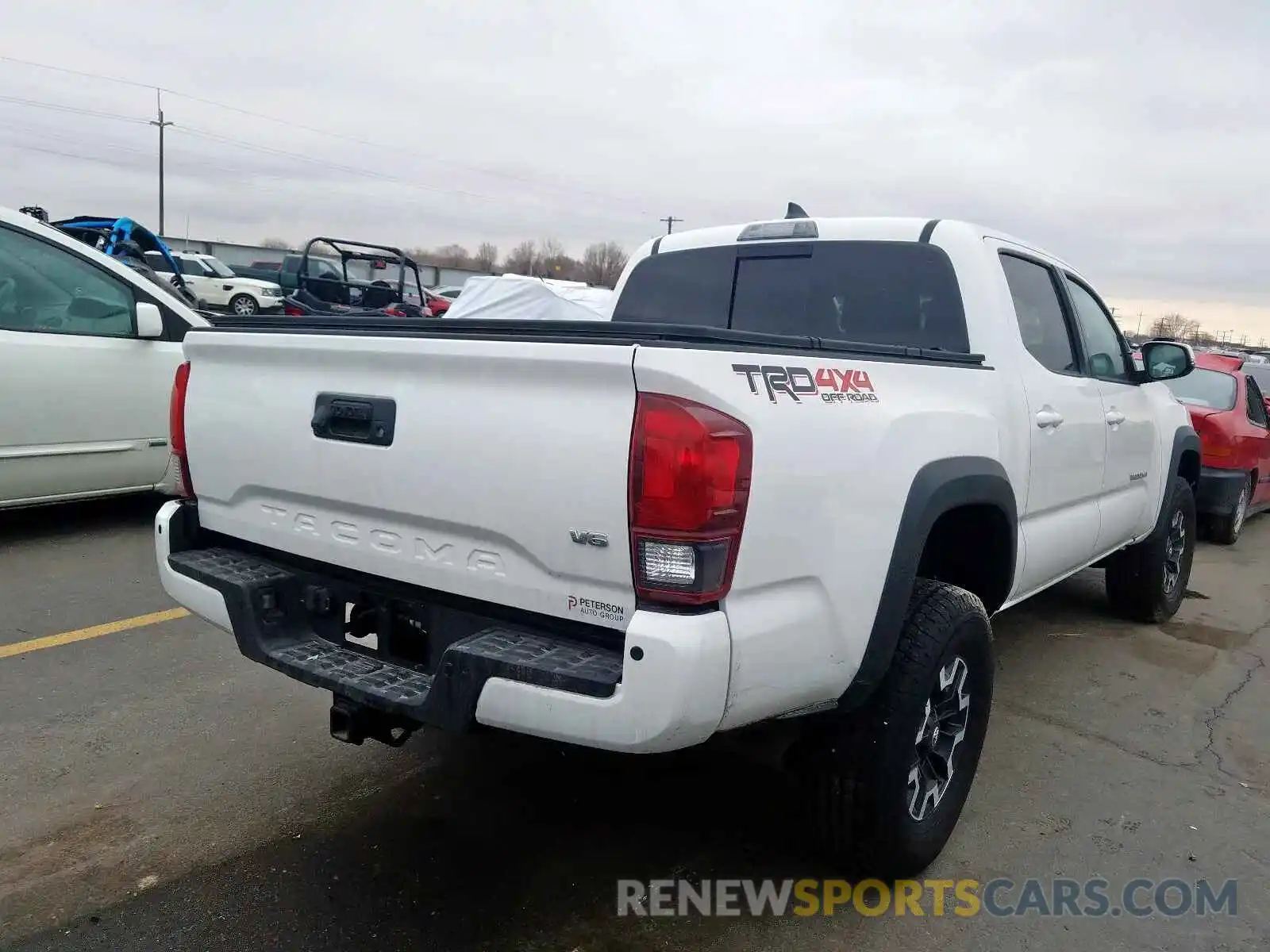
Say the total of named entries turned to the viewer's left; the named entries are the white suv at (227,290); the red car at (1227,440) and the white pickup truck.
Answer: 0

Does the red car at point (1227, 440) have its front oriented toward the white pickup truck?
no

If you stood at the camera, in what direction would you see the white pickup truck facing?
facing away from the viewer and to the right of the viewer

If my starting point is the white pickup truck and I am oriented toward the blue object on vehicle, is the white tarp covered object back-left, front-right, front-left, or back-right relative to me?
front-right

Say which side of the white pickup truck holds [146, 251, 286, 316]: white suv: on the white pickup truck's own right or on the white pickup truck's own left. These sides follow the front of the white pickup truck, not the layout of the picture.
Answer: on the white pickup truck's own left

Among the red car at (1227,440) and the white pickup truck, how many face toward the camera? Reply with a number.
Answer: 0

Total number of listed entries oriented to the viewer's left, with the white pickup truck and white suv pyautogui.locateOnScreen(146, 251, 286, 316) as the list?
0

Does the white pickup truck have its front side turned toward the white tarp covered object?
no

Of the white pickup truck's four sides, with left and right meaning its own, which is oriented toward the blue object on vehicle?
left

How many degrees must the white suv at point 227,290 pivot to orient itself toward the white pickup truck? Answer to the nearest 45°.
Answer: approximately 45° to its right

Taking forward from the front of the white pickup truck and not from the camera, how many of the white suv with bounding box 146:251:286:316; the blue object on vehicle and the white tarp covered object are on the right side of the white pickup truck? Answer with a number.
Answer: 0
